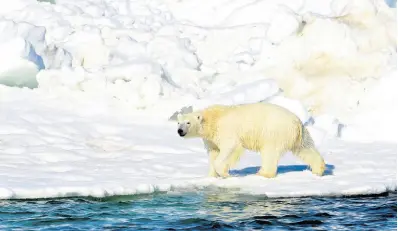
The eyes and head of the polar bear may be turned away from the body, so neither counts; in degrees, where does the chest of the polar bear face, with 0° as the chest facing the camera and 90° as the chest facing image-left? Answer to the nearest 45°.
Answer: approximately 90°
